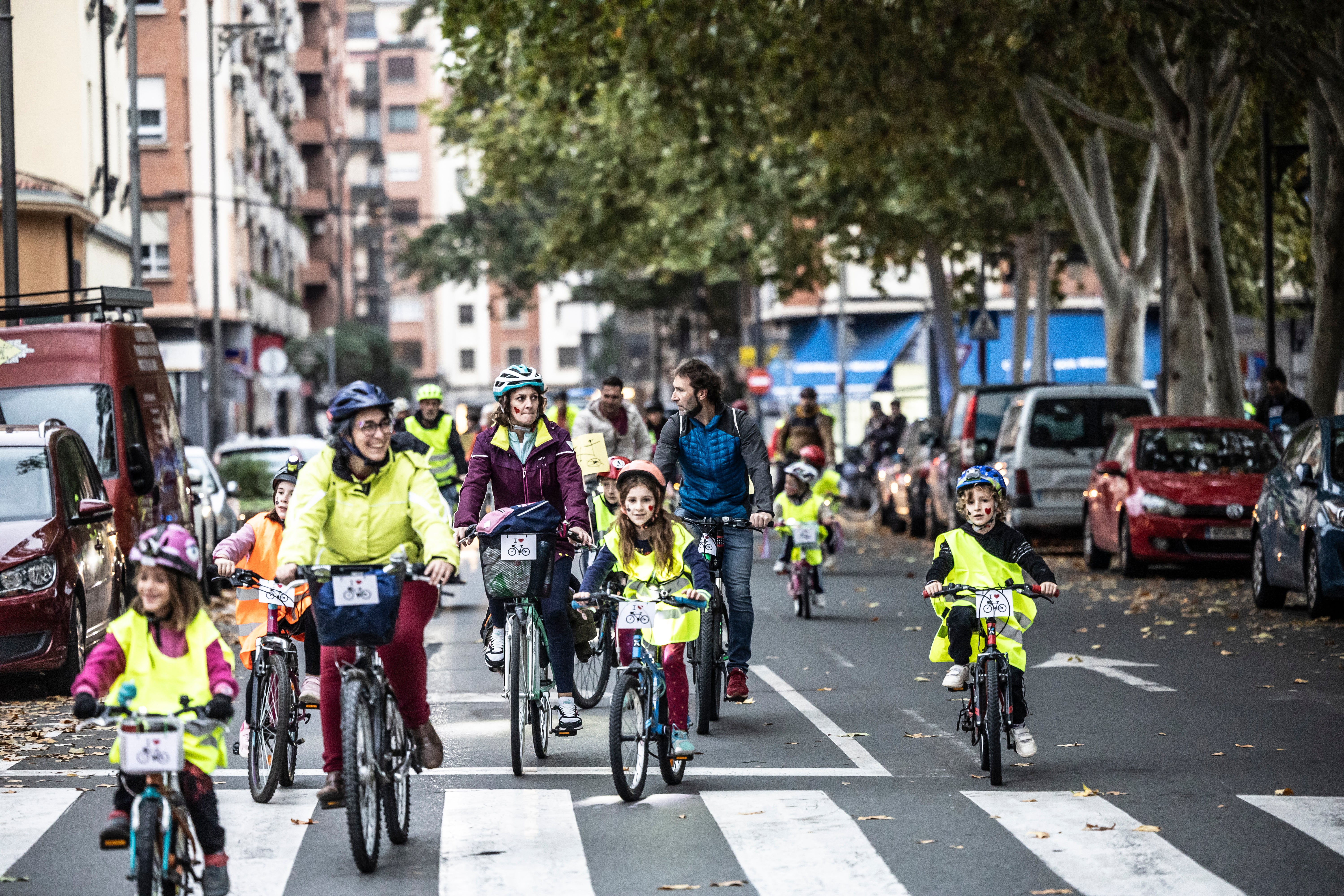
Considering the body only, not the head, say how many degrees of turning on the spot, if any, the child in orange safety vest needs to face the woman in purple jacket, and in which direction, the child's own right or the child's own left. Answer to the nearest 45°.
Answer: approximately 90° to the child's own left

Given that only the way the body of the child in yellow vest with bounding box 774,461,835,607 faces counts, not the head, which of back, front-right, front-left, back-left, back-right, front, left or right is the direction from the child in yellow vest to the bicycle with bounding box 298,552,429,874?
front

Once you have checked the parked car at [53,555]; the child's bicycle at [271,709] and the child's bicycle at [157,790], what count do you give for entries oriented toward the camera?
3

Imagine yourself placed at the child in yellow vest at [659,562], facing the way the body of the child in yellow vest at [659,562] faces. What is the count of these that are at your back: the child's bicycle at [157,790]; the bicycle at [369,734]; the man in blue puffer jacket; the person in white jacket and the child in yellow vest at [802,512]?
3

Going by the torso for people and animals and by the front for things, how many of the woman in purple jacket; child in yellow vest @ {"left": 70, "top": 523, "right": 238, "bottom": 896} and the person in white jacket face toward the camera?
3

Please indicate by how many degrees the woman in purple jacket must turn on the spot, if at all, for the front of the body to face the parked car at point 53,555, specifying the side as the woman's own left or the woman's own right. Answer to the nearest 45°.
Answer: approximately 135° to the woman's own right

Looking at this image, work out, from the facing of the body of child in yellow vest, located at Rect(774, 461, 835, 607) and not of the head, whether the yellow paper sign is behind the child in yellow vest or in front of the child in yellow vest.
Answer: in front

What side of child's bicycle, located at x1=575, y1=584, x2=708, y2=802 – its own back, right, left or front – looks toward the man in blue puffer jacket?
back

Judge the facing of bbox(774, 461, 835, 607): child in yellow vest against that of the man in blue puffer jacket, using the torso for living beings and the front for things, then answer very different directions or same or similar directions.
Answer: same or similar directions

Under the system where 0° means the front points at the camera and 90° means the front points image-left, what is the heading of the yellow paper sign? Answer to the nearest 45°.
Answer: approximately 0°

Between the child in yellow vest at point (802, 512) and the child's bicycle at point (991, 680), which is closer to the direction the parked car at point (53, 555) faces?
the child's bicycle

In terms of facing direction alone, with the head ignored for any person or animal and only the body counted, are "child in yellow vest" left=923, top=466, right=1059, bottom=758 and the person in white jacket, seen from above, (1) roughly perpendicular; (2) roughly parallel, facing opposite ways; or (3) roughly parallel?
roughly parallel

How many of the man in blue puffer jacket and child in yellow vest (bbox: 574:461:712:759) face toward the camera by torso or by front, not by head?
2

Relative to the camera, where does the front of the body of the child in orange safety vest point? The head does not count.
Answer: toward the camera

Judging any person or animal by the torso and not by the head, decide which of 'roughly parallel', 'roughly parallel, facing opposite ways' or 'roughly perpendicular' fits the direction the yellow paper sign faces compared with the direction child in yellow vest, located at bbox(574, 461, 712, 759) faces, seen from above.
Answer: roughly parallel

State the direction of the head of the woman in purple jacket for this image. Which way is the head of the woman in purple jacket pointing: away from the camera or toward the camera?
toward the camera

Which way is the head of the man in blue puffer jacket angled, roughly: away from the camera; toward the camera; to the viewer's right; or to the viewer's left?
to the viewer's left

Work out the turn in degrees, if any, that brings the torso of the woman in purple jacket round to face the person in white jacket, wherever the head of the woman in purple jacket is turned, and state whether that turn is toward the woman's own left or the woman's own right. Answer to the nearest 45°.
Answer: approximately 180°

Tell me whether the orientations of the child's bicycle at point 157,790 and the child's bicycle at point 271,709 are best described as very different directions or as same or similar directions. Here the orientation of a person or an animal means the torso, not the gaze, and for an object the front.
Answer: same or similar directions

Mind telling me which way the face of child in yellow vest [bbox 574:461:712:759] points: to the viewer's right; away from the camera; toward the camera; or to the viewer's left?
toward the camera

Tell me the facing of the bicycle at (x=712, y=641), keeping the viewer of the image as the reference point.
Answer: facing the viewer

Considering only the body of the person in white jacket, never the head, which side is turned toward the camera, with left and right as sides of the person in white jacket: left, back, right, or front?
front

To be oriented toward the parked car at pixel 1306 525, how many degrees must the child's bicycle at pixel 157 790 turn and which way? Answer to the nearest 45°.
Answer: approximately 135° to its left
